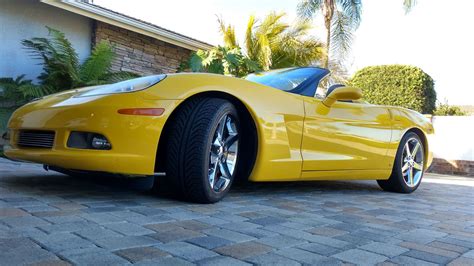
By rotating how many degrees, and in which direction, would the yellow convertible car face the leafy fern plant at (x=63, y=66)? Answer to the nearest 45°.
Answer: approximately 90° to its right

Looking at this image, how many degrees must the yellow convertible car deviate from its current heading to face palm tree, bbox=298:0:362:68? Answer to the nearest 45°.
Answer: approximately 135° to its right

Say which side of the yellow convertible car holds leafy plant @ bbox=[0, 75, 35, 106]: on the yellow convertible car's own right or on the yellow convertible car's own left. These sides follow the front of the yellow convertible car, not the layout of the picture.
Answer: on the yellow convertible car's own right

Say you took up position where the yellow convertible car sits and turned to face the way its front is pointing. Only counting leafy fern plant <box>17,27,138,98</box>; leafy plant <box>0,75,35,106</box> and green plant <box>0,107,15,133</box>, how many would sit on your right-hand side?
3

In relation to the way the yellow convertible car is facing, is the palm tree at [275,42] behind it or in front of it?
behind

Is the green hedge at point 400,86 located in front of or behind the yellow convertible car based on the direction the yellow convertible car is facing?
behind

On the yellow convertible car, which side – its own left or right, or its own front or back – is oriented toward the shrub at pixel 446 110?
back

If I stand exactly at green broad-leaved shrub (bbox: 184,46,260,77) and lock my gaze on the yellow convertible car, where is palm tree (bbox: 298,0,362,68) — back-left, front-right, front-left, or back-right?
back-left

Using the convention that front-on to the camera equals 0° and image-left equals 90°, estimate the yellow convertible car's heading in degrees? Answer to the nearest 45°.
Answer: approximately 45°

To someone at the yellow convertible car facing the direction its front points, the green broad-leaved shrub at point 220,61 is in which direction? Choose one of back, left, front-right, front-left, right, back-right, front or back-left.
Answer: back-right

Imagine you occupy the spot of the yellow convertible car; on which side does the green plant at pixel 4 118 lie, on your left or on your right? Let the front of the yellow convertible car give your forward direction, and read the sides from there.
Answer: on your right
